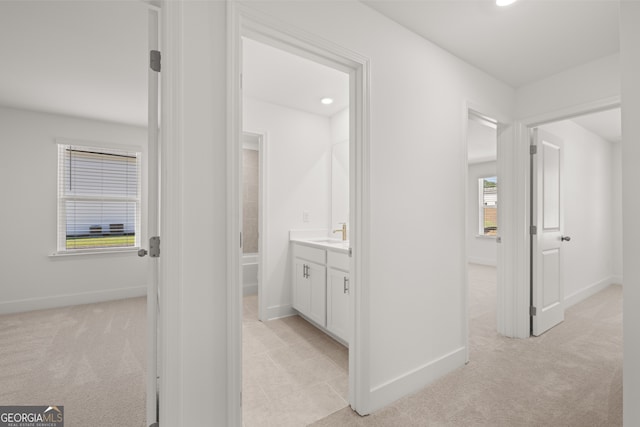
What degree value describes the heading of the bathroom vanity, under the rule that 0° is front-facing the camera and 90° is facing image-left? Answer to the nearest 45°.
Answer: approximately 45°

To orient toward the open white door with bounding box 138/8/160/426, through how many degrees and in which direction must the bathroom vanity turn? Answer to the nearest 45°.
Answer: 0° — it already faces it

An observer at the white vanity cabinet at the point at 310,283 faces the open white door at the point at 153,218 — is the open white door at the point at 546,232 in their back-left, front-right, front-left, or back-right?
back-left

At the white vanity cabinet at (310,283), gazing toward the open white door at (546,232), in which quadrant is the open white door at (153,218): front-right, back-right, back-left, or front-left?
back-right

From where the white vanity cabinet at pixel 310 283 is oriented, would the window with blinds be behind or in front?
in front

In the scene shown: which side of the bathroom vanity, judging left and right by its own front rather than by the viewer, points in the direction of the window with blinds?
front

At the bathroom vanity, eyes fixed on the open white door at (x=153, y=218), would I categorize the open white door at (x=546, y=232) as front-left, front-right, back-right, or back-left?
back-left
